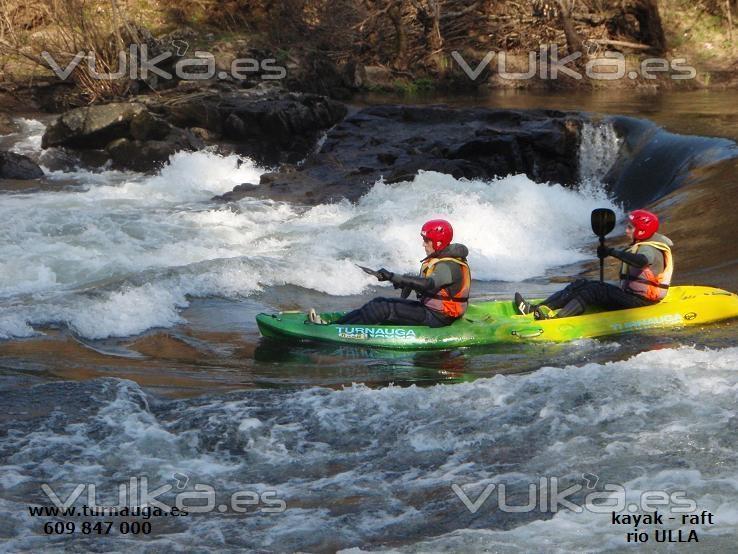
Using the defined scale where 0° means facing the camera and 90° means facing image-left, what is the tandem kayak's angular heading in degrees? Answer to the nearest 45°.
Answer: approximately 90°

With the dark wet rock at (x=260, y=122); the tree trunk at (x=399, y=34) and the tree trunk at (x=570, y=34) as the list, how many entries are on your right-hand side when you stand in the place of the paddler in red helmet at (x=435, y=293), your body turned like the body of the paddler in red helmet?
3

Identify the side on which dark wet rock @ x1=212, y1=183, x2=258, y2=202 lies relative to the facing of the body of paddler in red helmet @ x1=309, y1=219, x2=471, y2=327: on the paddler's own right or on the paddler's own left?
on the paddler's own right

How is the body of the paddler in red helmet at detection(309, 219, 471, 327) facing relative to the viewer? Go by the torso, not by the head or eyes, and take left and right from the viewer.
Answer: facing to the left of the viewer

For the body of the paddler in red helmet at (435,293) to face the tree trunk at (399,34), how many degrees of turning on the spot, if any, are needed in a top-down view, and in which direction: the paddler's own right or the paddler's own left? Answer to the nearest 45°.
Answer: approximately 90° to the paddler's own right

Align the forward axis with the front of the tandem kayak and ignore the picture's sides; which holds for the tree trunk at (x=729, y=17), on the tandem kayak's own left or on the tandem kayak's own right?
on the tandem kayak's own right

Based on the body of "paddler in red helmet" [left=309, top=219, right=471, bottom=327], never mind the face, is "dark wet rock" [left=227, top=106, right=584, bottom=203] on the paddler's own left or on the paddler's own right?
on the paddler's own right

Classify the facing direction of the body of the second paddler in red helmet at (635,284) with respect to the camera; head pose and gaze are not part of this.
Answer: to the viewer's left

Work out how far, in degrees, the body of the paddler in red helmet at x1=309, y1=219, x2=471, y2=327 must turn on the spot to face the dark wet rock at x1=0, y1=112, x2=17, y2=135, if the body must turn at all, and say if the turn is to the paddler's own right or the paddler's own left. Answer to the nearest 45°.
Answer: approximately 45° to the paddler's own right

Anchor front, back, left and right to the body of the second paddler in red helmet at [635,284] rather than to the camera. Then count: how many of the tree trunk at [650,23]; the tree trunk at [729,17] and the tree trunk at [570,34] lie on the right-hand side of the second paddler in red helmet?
3

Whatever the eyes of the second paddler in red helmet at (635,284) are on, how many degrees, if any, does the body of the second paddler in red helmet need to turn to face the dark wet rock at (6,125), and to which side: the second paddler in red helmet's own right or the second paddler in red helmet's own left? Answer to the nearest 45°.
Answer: approximately 45° to the second paddler in red helmet's own right

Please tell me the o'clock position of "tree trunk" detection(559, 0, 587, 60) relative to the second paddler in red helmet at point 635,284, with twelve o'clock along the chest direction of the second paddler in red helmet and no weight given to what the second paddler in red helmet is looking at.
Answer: The tree trunk is roughly at 3 o'clock from the second paddler in red helmet.
